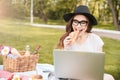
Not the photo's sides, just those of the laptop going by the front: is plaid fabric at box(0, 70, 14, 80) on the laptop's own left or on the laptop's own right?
on the laptop's own left

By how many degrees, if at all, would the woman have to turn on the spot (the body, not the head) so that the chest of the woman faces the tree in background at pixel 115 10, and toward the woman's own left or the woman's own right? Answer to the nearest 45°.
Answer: approximately 180°

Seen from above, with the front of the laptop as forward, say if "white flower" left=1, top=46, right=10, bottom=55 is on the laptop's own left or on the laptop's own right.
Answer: on the laptop's own left

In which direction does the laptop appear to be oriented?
away from the camera

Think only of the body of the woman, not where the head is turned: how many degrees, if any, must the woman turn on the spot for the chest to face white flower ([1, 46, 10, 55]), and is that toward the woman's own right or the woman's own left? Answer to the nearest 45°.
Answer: approximately 90° to the woman's own right

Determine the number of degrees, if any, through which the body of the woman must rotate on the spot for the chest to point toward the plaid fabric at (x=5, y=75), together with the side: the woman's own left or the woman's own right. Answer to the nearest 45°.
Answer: approximately 45° to the woman's own right
